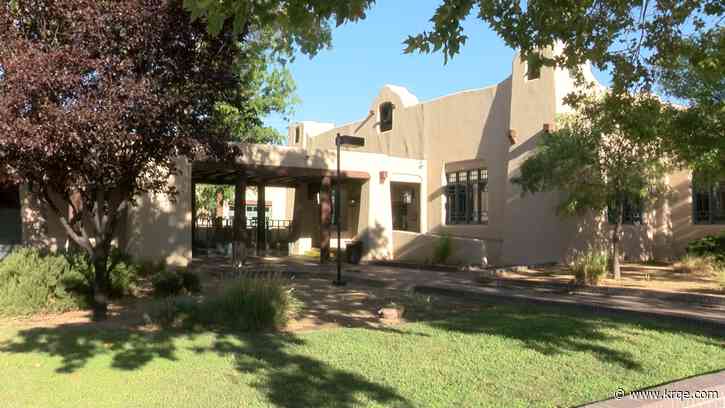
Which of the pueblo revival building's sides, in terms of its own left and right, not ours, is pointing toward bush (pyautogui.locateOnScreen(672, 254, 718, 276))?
left

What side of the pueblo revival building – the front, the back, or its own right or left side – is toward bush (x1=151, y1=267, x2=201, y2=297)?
front

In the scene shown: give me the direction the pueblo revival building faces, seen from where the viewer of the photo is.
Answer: facing the viewer and to the left of the viewer

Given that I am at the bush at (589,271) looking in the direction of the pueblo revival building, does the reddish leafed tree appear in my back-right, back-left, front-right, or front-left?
back-left

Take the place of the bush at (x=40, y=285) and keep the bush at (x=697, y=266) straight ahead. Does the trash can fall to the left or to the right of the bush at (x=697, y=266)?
left

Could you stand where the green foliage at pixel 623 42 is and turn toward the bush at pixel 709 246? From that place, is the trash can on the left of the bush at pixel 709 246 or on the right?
left

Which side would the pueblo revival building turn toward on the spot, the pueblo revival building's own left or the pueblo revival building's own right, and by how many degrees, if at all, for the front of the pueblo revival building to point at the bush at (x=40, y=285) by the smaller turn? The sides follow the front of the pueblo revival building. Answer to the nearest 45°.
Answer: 0° — it already faces it

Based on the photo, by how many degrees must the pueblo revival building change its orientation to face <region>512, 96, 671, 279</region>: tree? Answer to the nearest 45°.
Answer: approximately 90° to its left

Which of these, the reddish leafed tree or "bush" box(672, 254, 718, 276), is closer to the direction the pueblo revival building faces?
the reddish leafed tree

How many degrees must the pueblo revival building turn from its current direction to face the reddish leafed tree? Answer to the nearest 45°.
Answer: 0° — it already faces it
